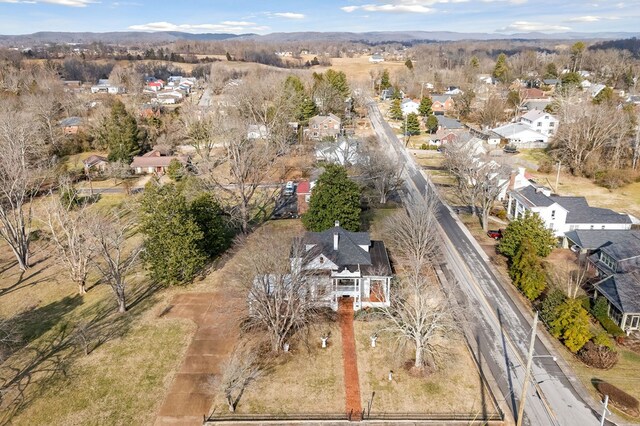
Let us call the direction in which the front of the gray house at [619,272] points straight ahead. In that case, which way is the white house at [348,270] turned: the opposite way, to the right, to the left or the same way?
to the left

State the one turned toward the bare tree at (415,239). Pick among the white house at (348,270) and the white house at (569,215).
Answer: the white house at (569,215)

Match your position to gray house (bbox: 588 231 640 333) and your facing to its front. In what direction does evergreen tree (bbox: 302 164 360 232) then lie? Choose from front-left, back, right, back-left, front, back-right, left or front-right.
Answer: front-right

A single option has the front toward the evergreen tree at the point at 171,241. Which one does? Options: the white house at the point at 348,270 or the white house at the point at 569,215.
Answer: the white house at the point at 569,215

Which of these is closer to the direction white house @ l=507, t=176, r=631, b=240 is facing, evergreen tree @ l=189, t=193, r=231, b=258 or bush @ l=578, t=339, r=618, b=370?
the evergreen tree

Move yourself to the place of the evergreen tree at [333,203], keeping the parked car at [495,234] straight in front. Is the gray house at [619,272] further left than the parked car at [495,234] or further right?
right

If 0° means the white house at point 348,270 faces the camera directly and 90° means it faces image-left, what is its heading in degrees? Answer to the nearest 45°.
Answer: approximately 0°

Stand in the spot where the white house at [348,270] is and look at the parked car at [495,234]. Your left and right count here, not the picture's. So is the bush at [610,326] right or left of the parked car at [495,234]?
right

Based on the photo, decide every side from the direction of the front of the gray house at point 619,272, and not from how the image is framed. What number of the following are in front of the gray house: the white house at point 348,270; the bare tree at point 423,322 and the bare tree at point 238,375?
3

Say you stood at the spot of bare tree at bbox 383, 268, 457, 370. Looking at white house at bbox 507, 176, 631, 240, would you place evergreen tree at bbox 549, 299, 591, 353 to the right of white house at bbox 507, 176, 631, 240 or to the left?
right

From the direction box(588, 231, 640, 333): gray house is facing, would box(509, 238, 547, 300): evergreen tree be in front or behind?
in front

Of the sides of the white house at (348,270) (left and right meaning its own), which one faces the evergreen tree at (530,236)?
left

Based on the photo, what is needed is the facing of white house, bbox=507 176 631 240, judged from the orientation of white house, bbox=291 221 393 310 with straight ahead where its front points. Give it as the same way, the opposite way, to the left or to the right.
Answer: to the right

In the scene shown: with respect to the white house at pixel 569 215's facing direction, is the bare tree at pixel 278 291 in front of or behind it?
in front

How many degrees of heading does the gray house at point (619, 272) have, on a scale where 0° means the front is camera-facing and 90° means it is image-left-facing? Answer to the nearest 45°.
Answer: approximately 45°

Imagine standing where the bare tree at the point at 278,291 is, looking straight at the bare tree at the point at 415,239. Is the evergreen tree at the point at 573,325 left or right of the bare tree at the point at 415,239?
right
